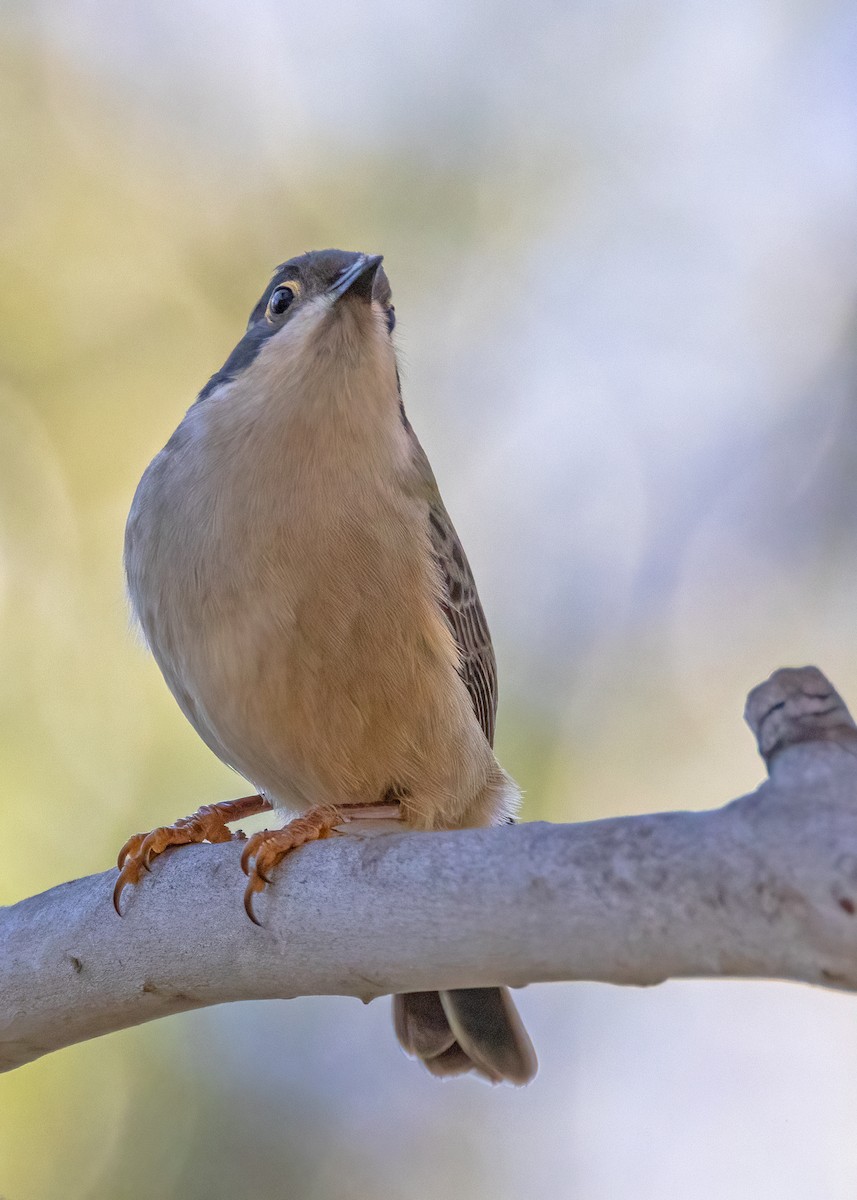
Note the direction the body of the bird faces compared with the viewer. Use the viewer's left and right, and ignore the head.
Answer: facing the viewer and to the left of the viewer
